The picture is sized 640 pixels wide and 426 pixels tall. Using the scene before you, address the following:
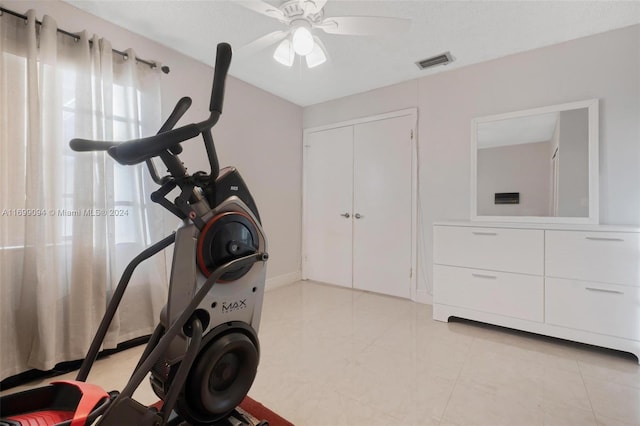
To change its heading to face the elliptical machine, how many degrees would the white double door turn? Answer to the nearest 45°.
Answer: approximately 45° to its left

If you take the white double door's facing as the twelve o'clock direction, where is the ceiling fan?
The ceiling fan is roughly at 11 o'clock from the white double door.

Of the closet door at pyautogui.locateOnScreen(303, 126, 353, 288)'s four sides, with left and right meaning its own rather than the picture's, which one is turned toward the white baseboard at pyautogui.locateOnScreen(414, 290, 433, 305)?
left

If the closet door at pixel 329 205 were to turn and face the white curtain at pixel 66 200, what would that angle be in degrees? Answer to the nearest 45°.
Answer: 0° — it already faces it

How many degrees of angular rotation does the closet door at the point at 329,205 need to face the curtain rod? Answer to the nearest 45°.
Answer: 0° — it already faces it

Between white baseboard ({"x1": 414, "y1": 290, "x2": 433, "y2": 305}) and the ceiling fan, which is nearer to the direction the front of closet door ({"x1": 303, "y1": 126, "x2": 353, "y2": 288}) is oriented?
the ceiling fan

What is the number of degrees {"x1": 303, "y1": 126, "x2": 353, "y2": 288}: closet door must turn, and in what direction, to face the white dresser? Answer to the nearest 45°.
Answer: approximately 90° to its left

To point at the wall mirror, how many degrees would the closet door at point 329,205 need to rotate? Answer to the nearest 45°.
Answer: approximately 90° to its left

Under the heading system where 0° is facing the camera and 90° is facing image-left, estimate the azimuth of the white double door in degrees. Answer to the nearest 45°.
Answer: approximately 45°

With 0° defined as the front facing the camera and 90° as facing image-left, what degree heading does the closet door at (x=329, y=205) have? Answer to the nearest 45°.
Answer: approximately 45°
